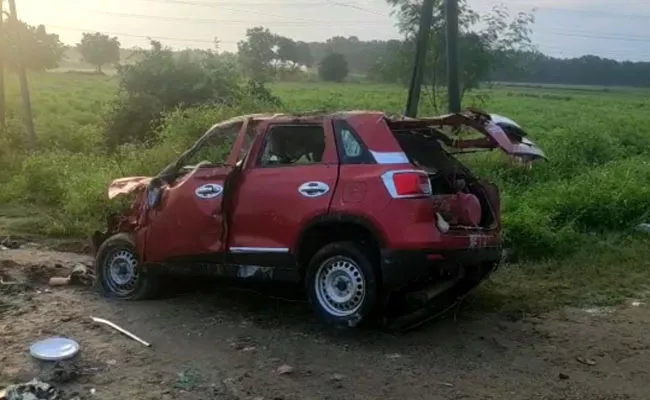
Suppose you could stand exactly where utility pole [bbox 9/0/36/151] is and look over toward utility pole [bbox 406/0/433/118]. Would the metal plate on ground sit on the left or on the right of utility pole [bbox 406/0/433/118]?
right

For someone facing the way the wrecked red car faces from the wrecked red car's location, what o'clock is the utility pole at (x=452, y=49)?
The utility pole is roughly at 2 o'clock from the wrecked red car.

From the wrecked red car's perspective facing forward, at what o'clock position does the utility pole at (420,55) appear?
The utility pole is roughly at 2 o'clock from the wrecked red car.

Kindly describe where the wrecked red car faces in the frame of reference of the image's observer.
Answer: facing away from the viewer and to the left of the viewer

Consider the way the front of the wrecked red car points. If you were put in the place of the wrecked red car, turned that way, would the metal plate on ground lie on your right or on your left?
on your left
